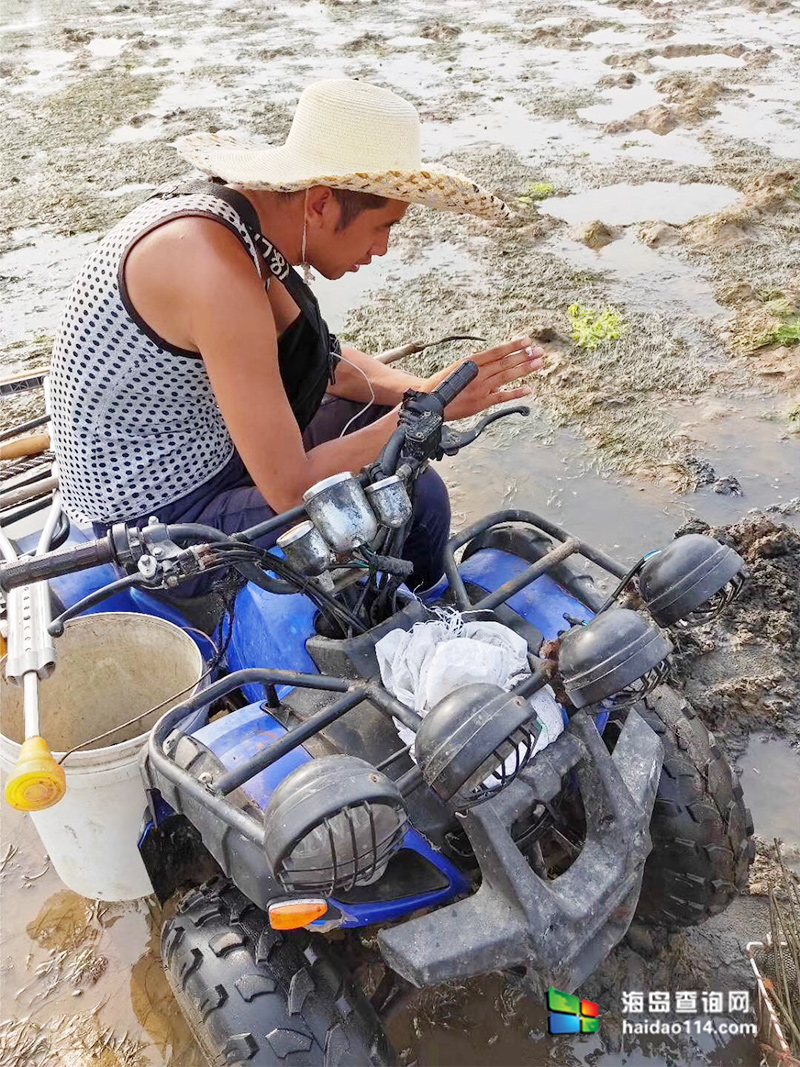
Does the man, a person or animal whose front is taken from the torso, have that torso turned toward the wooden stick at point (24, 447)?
no

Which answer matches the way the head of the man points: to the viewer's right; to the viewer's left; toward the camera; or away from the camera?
to the viewer's right

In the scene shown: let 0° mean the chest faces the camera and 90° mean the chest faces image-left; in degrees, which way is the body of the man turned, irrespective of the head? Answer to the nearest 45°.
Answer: approximately 270°

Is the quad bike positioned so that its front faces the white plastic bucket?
no

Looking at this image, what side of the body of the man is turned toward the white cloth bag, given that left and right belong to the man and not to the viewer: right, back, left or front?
right

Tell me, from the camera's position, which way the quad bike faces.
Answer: facing the viewer and to the right of the viewer
